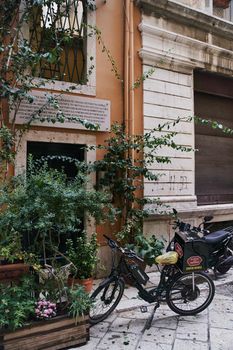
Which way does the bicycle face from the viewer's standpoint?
to the viewer's left

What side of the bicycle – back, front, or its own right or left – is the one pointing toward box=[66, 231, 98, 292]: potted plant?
front
